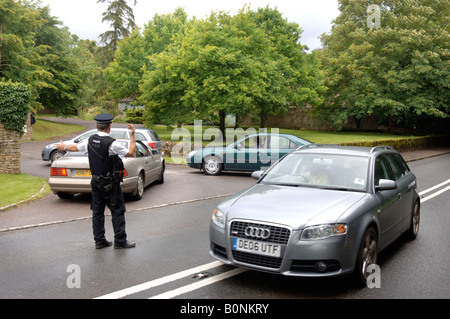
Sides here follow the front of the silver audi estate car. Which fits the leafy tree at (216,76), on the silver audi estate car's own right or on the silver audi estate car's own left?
on the silver audi estate car's own right

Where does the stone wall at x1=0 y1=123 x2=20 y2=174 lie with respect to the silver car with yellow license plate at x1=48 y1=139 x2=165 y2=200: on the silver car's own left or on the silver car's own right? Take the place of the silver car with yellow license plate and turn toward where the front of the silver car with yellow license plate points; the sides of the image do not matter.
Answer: on the silver car's own left

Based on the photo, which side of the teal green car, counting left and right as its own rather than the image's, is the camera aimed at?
left

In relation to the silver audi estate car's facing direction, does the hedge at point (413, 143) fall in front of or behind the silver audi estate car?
behind

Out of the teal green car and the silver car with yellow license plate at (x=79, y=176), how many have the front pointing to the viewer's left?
1

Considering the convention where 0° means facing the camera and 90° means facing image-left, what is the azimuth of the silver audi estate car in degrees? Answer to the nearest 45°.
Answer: approximately 45°

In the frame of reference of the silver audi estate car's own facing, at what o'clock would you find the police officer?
The police officer is roughly at 2 o'clock from the silver audi estate car.

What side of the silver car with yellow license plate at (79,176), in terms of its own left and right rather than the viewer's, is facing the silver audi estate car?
right
